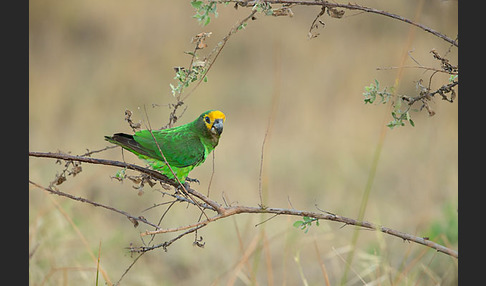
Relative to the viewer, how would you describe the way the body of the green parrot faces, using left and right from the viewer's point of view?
facing to the right of the viewer
